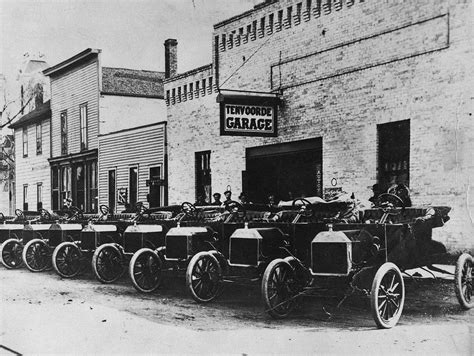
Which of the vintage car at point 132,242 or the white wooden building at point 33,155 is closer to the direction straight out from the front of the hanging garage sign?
the vintage car

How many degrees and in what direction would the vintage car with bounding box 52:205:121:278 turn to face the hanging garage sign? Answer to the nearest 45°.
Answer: approximately 135° to its left

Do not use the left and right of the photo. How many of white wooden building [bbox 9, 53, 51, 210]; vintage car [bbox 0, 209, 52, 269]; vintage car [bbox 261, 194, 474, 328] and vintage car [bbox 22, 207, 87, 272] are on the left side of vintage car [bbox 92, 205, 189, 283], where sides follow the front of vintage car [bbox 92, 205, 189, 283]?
1

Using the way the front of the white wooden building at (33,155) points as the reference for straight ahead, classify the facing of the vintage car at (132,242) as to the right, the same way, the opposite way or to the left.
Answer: the same way

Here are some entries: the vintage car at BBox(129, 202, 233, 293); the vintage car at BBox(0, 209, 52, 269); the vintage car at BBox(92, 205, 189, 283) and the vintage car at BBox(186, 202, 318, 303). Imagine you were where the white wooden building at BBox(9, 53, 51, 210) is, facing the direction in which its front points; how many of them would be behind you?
0

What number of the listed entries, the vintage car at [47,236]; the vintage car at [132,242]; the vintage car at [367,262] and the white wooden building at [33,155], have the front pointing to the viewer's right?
0

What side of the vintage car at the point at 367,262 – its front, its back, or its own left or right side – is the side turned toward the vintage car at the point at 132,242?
right

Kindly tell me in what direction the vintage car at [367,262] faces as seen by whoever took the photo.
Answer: facing the viewer and to the left of the viewer

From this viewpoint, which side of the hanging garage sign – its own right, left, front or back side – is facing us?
front

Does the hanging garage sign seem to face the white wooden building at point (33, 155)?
no

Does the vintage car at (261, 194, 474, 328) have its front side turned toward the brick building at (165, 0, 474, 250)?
no

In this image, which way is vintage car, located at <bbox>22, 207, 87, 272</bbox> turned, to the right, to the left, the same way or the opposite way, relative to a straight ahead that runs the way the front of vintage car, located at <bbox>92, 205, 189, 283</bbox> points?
the same way

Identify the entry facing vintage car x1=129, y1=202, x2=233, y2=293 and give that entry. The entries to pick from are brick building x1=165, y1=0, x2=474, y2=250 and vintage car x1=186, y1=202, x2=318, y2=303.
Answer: the brick building

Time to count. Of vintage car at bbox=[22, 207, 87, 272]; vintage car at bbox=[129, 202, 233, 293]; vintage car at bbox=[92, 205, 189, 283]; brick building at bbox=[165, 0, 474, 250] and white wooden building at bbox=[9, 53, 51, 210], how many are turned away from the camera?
0

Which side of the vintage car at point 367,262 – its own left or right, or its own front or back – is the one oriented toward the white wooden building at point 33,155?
right

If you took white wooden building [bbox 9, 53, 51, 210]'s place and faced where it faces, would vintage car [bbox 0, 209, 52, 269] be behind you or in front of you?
in front

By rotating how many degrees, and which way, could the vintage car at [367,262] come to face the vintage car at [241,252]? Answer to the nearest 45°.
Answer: approximately 90° to its right

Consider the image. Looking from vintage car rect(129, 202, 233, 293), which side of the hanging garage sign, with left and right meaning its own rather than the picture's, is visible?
front

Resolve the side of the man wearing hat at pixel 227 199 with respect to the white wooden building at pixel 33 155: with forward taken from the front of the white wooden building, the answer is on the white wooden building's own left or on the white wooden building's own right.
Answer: on the white wooden building's own left

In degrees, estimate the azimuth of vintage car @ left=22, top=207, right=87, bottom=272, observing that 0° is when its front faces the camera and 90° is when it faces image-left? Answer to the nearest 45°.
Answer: approximately 45°

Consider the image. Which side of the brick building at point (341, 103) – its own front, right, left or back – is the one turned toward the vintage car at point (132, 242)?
front

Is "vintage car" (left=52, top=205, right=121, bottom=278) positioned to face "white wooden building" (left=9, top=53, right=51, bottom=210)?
no
